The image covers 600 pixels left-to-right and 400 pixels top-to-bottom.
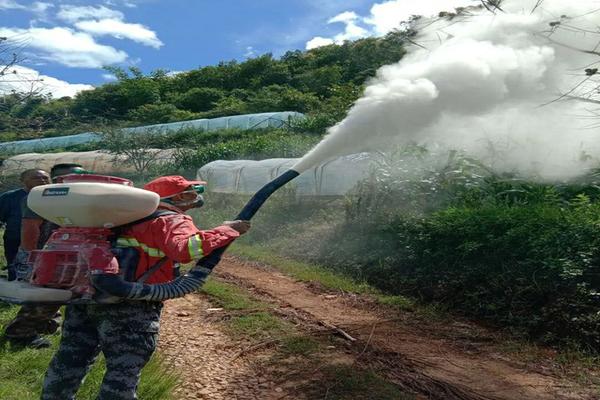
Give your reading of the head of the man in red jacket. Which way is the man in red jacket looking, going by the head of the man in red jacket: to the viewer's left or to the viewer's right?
to the viewer's right

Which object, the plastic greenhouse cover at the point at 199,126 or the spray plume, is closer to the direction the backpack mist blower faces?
the spray plume

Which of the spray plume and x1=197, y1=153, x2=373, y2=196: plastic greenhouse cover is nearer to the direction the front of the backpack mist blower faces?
the spray plume

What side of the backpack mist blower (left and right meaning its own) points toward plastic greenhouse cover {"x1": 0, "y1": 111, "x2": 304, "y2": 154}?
left

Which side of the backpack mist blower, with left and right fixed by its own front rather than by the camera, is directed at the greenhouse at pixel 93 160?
left

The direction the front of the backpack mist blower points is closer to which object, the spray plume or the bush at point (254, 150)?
the spray plume

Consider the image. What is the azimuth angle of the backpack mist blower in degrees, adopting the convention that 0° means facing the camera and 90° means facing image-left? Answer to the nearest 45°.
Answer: approximately 270°

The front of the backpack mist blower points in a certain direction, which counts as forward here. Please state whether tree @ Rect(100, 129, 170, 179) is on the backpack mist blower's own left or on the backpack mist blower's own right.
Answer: on the backpack mist blower's own left

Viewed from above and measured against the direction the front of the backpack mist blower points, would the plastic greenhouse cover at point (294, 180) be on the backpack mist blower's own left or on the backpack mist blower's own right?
on the backpack mist blower's own left
